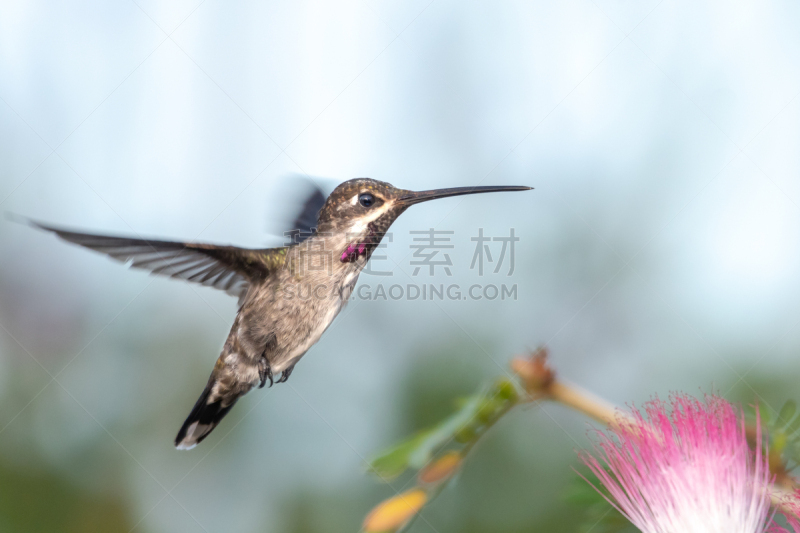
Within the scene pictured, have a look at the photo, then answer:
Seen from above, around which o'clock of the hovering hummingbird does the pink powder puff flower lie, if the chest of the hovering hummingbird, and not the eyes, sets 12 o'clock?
The pink powder puff flower is roughly at 1 o'clock from the hovering hummingbird.

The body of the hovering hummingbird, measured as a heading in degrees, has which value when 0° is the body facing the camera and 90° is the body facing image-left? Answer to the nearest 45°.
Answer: approximately 270°
